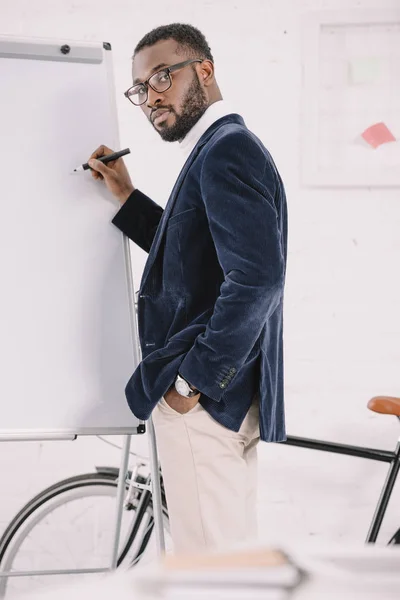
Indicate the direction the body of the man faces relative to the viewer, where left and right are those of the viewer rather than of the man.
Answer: facing to the left of the viewer

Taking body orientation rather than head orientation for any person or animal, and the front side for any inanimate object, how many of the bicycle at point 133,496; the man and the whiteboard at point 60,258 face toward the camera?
1

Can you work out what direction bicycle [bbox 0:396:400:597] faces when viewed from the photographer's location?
facing to the left of the viewer

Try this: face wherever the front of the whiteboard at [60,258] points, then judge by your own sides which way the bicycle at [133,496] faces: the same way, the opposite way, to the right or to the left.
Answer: to the right

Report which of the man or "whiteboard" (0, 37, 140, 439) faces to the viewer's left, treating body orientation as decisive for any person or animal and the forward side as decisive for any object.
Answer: the man

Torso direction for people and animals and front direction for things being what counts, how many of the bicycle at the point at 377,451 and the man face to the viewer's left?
2

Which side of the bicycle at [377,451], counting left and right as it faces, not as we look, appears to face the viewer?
left
